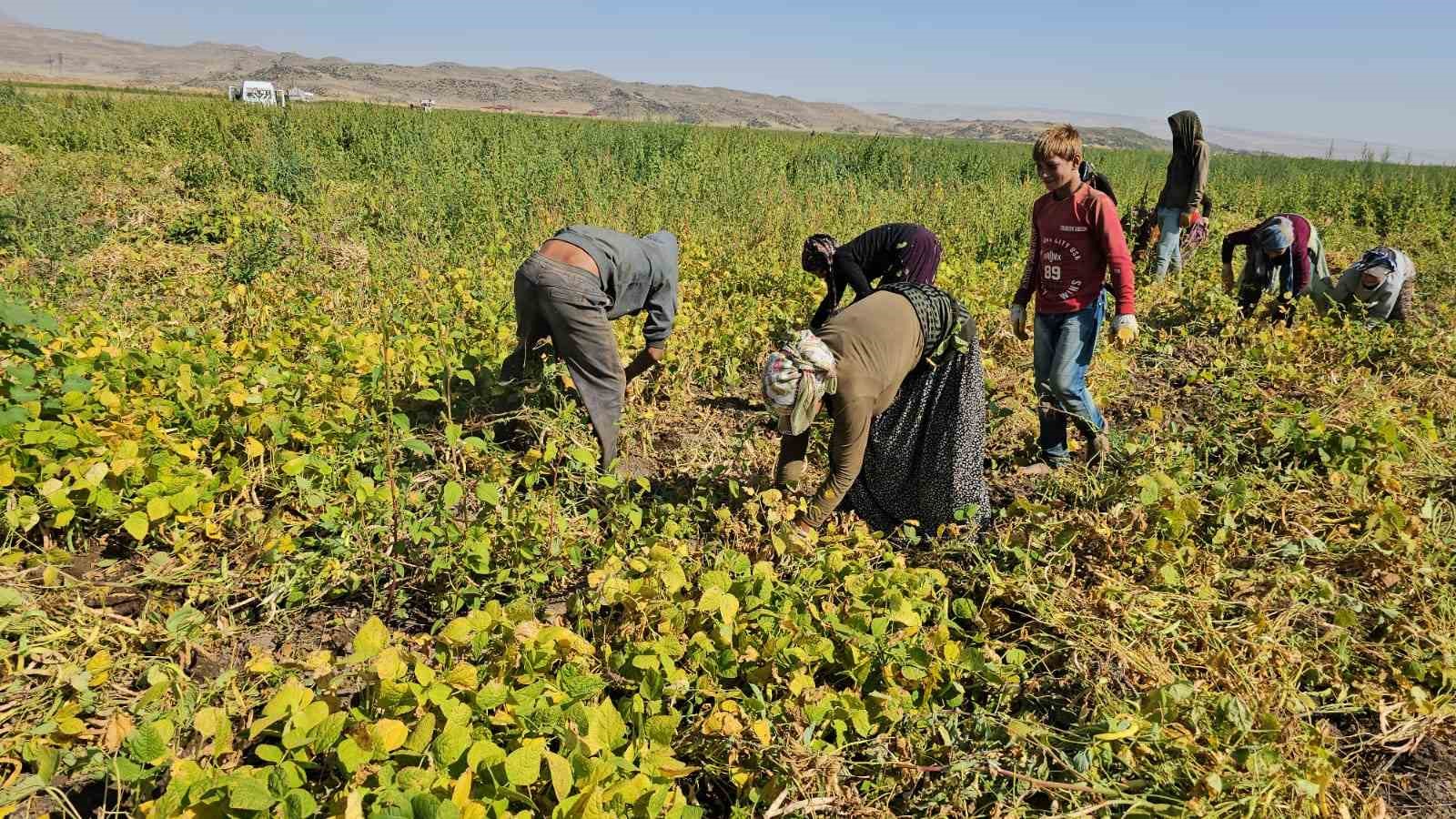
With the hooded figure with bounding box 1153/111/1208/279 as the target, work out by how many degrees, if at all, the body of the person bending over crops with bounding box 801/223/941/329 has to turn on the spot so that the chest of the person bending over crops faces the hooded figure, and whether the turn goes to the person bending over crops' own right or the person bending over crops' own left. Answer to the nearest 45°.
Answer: approximately 135° to the person bending over crops' own right

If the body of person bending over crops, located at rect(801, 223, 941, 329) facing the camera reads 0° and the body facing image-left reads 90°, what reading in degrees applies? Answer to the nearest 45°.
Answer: approximately 90°

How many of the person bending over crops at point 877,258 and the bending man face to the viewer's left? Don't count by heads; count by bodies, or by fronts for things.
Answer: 1

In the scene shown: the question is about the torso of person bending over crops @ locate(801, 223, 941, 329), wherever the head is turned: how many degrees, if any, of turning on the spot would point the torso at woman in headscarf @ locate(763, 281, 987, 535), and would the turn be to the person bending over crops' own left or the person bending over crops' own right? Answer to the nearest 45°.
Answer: approximately 90° to the person bending over crops' own left

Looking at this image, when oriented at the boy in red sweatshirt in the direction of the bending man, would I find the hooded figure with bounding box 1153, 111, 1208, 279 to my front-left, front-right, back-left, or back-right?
back-right

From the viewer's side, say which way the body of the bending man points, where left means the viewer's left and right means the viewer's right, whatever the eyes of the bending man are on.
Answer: facing away from the viewer and to the right of the viewer

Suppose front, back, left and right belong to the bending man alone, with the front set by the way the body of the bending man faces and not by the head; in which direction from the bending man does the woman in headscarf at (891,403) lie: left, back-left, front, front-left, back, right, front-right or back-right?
right

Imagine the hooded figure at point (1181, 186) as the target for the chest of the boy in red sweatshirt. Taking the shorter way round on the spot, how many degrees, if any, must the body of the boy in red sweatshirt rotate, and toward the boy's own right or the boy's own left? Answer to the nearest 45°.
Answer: approximately 135° to the boy's own right

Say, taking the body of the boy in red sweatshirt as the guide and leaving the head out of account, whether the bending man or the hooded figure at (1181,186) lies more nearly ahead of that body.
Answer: the bending man
